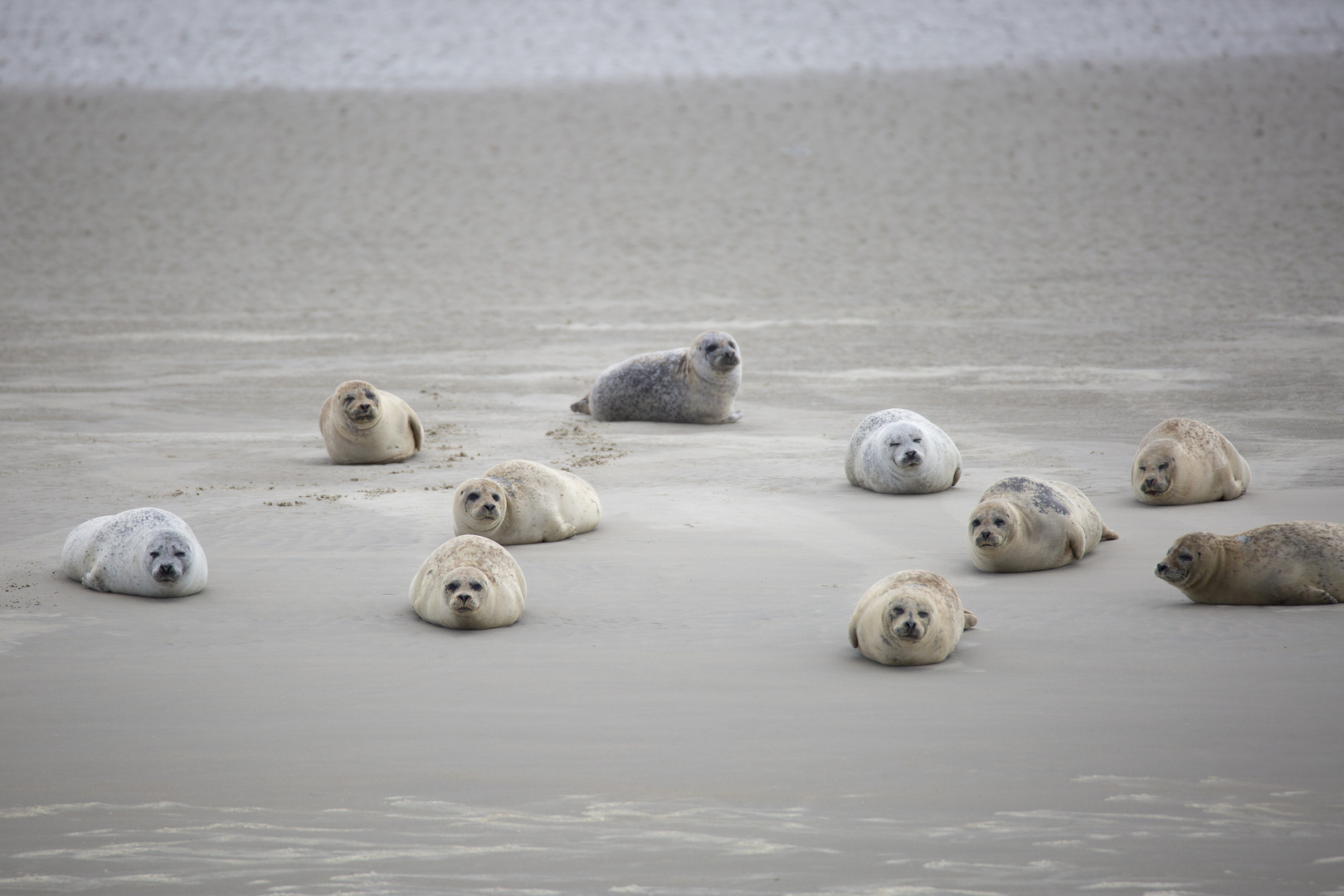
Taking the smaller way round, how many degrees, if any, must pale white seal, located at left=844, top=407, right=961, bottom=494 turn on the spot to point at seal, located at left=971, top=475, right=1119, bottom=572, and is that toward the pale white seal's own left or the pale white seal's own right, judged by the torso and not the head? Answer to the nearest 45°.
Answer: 0° — it already faces it

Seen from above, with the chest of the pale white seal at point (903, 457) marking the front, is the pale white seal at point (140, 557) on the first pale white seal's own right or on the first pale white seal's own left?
on the first pale white seal's own right

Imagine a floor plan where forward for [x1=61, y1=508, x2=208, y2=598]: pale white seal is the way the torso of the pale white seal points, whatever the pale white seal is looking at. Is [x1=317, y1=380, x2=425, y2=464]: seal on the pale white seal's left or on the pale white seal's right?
on the pale white seal's left

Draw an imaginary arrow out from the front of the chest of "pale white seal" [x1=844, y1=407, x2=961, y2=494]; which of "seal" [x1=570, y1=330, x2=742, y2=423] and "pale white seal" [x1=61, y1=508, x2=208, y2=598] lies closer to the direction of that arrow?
the pale white seal

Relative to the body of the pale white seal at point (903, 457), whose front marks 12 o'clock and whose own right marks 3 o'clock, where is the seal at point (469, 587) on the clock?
The seal is roughly at 1 o'clock from the pale white seal.

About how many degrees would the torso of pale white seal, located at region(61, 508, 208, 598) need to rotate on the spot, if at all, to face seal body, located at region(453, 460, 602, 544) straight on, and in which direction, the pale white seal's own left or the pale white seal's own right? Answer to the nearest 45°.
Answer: approximately 45° to the pale white seal's own left

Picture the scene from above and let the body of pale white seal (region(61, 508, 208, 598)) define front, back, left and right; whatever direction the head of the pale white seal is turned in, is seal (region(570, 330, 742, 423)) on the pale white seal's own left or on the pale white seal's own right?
on the pale white seal's own left

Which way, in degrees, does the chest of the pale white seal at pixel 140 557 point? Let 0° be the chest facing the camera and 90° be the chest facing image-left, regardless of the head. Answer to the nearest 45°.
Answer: approximately 315°

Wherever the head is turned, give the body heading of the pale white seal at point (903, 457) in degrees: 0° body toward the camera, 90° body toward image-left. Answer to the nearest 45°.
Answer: approximately 0°

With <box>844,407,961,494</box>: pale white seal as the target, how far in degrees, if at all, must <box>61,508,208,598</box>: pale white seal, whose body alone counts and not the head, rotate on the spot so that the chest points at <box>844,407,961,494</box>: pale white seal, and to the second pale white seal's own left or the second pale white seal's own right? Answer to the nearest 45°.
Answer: approximately 45° to the second pale white seal's own left
